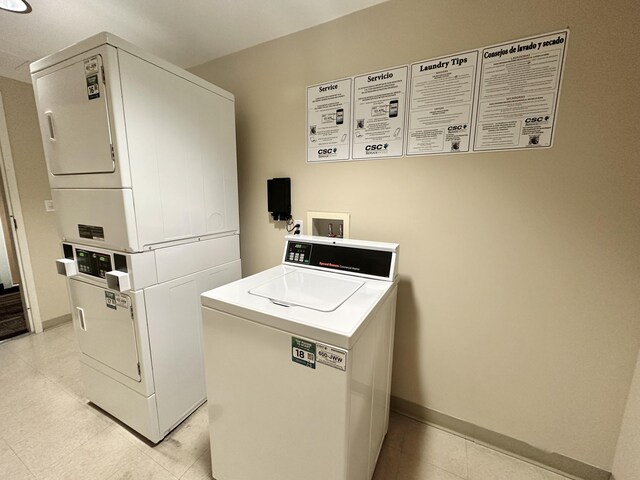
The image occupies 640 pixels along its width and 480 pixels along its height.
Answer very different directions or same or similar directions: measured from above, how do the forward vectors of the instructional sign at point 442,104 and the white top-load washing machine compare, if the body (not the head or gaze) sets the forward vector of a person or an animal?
same or similar directions

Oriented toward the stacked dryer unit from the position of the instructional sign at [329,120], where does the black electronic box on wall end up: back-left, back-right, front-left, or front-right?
front-right

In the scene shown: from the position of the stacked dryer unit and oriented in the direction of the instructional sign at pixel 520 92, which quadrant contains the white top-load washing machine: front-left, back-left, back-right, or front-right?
front-right

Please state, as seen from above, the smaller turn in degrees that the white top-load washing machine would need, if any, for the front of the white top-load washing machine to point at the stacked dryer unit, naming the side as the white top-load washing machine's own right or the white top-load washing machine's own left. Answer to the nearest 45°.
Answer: approximately 90° to the white top-load washing machine's own right

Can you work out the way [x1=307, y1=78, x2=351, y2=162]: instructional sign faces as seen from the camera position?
facing the viewer and to the left of the viewer

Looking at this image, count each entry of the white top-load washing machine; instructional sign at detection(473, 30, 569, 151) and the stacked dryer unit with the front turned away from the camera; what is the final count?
0

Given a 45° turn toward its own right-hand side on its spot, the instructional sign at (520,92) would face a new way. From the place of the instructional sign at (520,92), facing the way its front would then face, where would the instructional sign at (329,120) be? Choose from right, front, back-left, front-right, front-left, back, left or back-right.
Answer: front

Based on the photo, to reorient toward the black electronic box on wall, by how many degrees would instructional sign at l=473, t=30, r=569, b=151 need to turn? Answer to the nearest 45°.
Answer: approximately 45° to its right

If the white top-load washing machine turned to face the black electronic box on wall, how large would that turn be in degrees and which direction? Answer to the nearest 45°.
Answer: approximately 135° to its right

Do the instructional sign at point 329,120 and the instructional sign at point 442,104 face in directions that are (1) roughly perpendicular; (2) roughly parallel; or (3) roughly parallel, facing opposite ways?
roughly parallel
